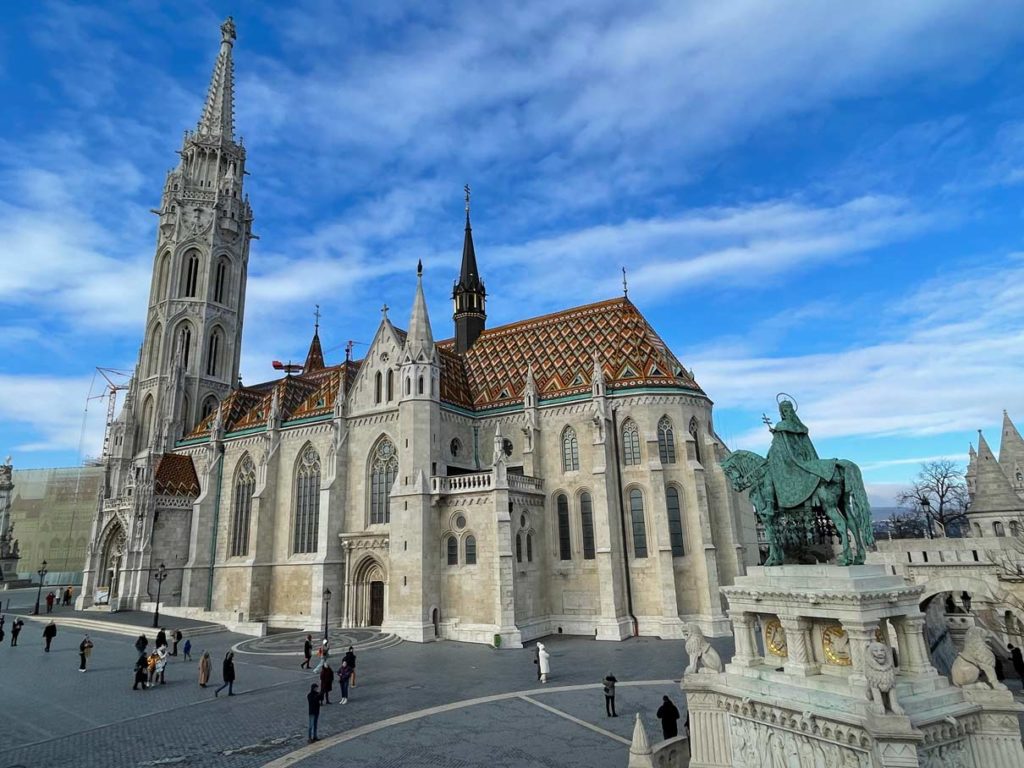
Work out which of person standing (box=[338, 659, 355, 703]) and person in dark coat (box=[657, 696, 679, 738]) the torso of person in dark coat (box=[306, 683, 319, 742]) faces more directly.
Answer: the person standing

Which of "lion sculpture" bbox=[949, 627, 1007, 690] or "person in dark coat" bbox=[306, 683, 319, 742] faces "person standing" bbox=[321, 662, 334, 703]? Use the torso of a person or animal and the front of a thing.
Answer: the person in dark coat

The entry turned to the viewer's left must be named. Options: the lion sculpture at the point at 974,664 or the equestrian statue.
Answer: the equestrian statue

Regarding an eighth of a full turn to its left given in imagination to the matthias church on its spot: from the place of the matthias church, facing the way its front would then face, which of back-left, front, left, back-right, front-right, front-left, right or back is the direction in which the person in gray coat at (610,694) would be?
left

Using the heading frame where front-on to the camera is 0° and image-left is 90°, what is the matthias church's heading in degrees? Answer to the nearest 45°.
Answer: approximately 135°

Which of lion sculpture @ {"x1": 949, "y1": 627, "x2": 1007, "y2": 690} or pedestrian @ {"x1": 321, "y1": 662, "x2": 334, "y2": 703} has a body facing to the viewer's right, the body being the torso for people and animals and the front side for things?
the lion sculpture

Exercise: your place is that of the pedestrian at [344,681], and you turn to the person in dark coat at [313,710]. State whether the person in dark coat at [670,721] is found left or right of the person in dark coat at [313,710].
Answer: left

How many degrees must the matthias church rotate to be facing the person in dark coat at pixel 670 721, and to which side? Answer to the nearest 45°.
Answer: approximately 135° to its left

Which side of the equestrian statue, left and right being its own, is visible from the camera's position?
left

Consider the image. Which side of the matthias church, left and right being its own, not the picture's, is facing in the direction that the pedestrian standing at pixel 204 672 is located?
left

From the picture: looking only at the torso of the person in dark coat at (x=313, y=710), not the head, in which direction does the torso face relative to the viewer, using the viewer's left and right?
facing away from the viewer

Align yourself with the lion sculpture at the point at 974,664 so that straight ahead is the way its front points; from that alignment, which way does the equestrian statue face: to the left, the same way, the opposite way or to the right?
the opposite way

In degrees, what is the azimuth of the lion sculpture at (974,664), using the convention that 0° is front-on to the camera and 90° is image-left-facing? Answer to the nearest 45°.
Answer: approximately 270°
